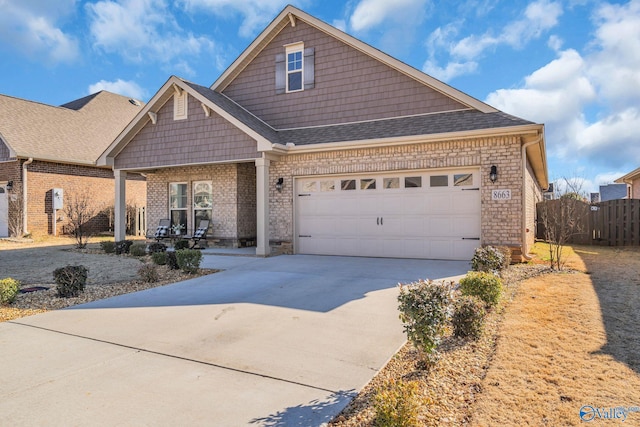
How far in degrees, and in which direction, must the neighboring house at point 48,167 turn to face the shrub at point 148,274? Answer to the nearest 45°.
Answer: approximately 45° to its left

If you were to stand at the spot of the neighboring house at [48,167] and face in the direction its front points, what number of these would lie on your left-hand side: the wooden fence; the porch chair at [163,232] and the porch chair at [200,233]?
3

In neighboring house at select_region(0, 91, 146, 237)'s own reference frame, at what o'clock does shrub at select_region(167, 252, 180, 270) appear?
The shrub is roughly at 10 o'clock from the neighboring house.

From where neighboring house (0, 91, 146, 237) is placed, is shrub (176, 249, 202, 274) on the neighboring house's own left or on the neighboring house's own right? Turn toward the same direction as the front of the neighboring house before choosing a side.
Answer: on the neighboring house's own left

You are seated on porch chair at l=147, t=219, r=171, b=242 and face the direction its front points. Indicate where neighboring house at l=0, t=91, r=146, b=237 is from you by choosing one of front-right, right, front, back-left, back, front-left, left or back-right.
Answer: right

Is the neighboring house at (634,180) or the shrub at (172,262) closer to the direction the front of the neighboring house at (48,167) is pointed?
the shrub

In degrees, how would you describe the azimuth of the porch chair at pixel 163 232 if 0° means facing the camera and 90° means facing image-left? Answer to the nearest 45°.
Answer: approximately 45°

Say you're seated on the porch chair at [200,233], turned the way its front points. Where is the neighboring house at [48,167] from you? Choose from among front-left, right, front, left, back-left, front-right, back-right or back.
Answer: right

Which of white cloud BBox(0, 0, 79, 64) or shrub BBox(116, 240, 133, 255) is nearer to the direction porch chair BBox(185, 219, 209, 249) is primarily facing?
the shrub
